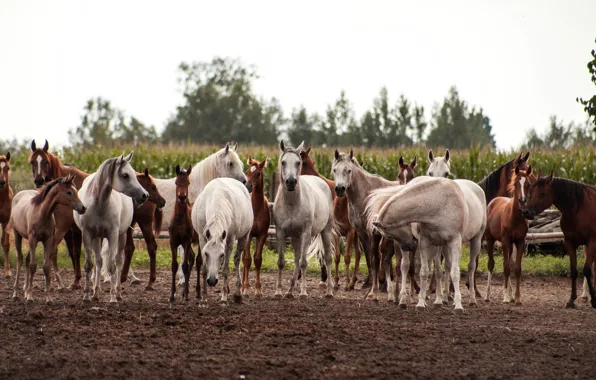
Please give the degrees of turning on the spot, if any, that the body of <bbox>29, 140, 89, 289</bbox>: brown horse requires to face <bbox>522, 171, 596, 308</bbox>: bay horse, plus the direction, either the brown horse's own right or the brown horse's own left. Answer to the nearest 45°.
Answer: approximately 135° to the brown horse's own left

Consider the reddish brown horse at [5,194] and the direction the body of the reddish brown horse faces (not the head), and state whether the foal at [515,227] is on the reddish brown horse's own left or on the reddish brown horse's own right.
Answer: on the reddish brown horse's own left

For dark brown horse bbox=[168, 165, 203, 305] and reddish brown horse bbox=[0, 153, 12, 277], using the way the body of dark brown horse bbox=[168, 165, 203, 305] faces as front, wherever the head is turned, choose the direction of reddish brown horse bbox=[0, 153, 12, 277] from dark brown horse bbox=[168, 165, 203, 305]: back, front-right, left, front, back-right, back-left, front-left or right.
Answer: back-right

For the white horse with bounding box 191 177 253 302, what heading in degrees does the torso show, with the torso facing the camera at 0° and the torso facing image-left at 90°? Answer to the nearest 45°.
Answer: approximately 0°

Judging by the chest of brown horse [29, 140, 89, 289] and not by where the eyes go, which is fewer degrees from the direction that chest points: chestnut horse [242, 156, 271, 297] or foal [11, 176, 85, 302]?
the foal

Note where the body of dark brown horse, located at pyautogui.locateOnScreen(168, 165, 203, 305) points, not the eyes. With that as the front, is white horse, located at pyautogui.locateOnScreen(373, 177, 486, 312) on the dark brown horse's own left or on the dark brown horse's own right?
on the dark brown horse's own left

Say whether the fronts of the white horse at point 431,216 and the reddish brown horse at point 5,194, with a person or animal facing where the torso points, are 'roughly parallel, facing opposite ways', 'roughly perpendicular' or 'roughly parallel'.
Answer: roughly perpendicular

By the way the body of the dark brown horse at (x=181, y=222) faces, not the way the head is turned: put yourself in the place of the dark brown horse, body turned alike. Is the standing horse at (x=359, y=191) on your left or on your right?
on your left

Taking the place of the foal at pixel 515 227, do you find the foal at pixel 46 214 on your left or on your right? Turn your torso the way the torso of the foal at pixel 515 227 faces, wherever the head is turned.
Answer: on your right

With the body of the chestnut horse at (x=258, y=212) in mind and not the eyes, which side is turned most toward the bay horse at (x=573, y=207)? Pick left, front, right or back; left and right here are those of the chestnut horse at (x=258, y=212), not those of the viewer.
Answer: left

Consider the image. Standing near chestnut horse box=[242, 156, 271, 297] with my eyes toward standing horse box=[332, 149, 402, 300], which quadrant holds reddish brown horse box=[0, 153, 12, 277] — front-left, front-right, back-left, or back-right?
back-left

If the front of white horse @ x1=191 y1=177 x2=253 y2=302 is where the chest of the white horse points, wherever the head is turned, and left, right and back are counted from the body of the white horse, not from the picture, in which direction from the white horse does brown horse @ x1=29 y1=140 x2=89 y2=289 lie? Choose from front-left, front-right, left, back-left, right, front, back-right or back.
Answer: back-right

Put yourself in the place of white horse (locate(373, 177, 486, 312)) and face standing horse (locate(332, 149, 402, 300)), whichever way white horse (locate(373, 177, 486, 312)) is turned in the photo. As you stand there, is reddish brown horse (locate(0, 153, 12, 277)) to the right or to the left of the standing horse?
left
